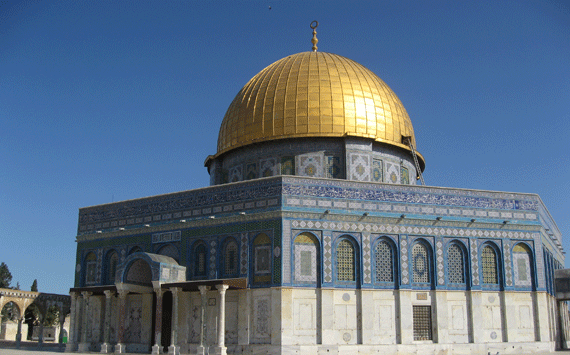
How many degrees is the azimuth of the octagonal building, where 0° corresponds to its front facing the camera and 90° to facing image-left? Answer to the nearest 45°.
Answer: approximately 45°
